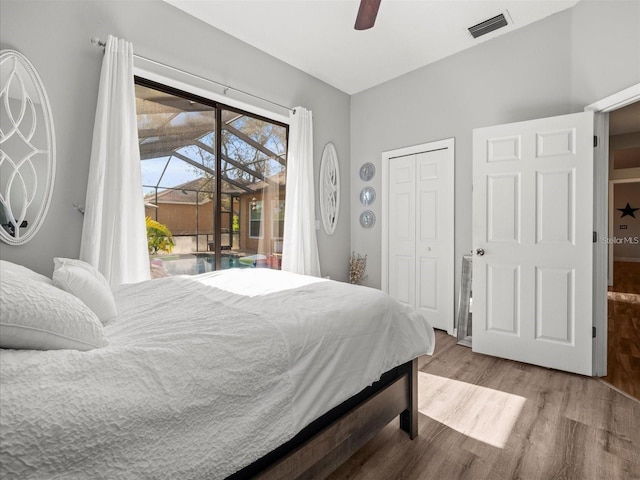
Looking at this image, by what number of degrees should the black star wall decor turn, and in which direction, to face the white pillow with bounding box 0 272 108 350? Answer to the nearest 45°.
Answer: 0° — it already faces it

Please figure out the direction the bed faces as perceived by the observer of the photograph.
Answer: facing away from the viewer and to the right of the viewer

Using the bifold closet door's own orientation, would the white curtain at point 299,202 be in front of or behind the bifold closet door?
in front

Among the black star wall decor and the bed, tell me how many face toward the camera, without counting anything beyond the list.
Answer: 1

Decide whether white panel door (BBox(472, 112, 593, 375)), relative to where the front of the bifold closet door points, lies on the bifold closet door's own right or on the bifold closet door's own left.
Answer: on the bifold closet door's own left

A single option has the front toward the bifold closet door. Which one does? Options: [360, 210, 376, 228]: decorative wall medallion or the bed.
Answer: the bed

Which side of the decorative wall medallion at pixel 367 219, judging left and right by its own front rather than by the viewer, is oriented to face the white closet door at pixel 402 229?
left
